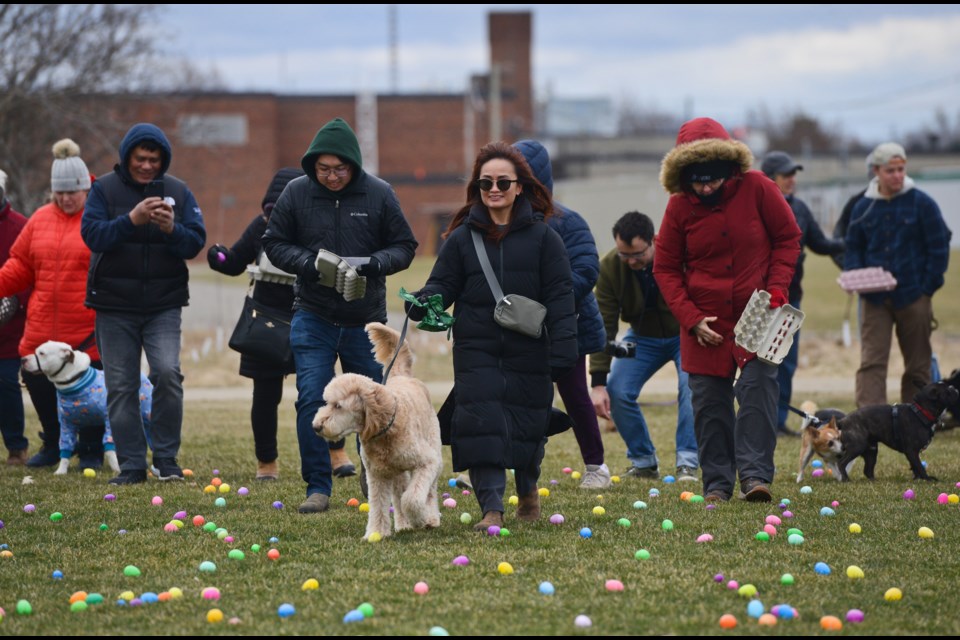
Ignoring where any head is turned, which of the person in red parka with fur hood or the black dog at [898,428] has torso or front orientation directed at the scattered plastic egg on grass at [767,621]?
the person in red parka with fur hood

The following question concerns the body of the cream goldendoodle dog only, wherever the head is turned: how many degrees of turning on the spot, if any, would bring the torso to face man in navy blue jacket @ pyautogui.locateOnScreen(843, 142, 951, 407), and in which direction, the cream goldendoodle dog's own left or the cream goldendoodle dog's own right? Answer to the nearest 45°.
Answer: approximately 180°

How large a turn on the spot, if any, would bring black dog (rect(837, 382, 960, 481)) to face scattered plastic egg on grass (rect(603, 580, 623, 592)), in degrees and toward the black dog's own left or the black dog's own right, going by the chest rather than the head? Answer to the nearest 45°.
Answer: approximately 90° to the black dog's own right

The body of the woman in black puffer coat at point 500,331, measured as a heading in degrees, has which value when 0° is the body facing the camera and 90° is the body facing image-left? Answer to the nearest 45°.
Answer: approximately 0°

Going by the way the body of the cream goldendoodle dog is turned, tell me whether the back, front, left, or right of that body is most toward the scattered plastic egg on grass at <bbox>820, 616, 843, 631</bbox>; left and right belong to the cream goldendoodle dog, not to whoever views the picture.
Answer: left

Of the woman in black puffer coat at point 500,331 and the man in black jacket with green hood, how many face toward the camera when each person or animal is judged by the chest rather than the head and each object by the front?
2

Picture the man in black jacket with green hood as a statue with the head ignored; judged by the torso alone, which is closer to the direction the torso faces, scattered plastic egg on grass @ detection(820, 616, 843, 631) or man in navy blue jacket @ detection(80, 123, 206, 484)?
the scattered plastic egg on grass

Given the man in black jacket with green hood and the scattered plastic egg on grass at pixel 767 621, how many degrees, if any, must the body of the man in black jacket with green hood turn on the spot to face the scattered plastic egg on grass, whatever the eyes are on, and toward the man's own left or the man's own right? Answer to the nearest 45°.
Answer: approximately 45° to the man's own left

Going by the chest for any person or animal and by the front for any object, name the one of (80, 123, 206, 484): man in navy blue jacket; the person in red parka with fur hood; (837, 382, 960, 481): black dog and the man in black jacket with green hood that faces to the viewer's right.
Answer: the black dog

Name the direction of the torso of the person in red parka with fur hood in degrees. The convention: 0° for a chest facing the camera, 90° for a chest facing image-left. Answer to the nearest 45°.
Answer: approximately 0°

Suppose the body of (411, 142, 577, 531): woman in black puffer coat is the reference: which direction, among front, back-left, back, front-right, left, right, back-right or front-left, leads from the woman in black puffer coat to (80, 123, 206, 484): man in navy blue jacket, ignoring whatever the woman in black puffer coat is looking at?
back-right
